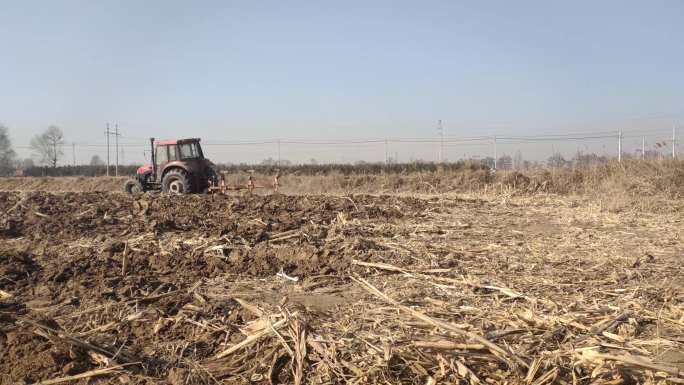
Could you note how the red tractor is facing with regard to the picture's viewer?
facing away from the viewer and to the left of the viewer
